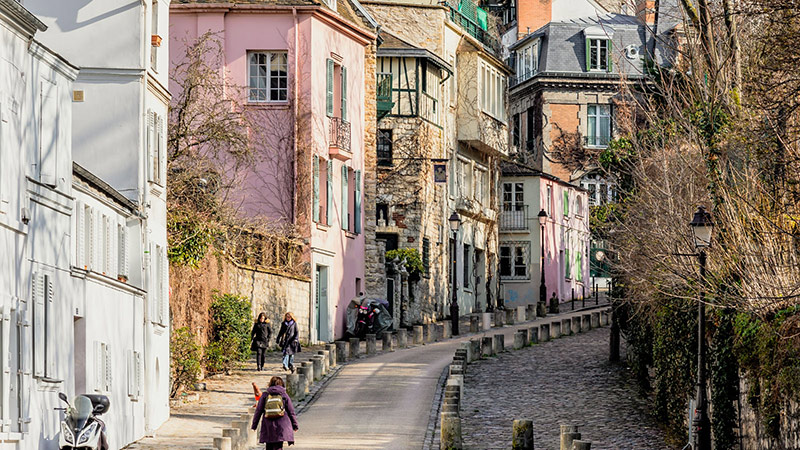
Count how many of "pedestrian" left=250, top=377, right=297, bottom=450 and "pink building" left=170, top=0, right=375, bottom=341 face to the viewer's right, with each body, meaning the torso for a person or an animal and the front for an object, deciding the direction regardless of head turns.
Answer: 1

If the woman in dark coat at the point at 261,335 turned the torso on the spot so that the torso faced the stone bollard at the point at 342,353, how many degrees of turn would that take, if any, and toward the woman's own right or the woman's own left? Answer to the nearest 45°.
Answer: approximately 135° to the woman's own left

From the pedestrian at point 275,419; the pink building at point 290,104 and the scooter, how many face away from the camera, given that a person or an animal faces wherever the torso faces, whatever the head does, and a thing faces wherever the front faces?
1

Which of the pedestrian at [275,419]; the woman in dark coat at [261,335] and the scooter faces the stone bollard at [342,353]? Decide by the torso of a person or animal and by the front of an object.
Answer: the pedestrian

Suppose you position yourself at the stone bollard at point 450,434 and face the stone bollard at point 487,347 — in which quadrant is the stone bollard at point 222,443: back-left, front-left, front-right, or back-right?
back-left

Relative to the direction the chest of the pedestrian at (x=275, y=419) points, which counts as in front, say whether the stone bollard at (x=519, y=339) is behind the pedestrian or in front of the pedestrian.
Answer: in front

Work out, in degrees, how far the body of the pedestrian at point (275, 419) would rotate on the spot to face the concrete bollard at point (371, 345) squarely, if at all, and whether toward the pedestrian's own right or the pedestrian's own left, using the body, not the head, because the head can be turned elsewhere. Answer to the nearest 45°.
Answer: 0° — they already face it

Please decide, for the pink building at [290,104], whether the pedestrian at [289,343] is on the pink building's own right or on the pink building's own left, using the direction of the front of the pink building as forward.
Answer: on the pink building's own right

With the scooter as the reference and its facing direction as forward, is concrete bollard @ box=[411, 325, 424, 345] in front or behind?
behind

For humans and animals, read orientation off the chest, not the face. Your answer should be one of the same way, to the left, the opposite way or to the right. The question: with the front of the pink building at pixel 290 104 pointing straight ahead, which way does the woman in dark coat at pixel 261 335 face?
to the right

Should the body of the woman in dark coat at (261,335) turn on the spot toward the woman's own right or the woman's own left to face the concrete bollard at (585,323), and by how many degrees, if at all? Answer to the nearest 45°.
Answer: approximately 135° to the woman's own left

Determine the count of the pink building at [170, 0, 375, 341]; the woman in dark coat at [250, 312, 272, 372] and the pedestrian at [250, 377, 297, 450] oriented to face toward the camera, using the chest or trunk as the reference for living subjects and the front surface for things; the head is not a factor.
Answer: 1

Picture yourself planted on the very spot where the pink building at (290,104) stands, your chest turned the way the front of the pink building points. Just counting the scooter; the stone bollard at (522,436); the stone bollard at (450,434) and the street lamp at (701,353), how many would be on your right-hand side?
4

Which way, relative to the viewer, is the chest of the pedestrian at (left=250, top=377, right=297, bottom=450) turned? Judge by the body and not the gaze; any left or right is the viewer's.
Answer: facing away from the viewer

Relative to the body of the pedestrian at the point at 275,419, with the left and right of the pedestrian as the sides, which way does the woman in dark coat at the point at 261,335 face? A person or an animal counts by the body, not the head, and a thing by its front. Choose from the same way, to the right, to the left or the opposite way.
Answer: the opposite way

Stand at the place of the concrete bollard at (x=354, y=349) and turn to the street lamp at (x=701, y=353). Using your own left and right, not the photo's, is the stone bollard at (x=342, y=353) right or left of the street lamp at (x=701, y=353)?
right

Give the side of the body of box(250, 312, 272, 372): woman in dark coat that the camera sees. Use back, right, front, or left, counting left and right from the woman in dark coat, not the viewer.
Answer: front

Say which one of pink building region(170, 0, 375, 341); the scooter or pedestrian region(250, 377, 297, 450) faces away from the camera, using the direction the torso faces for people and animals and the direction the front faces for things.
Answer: the pedestrian
